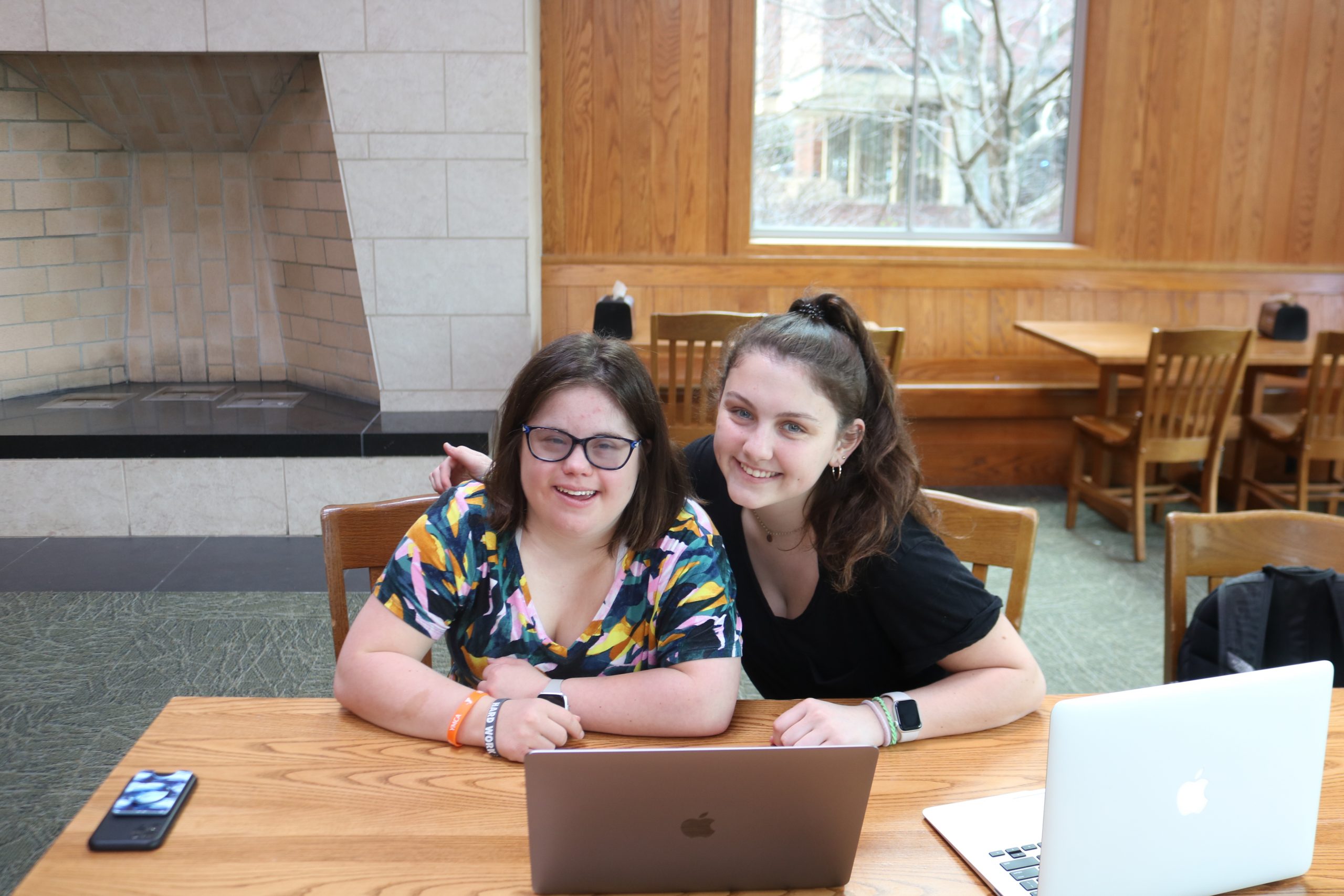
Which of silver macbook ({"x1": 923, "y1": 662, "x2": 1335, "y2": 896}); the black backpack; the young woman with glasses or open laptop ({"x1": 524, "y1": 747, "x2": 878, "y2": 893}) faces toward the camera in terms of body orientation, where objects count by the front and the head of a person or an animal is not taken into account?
the young woman with glasses

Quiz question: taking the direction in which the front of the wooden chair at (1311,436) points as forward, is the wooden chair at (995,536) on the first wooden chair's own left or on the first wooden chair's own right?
on the first wooden chair's own left

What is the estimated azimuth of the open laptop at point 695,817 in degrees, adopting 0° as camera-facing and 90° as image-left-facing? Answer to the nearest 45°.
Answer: approximately 180°

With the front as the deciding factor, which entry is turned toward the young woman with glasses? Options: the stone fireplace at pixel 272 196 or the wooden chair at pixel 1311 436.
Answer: the stone fireplace

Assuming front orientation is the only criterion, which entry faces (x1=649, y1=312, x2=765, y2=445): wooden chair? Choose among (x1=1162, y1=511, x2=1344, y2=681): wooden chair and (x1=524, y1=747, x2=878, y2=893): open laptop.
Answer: the open laptop

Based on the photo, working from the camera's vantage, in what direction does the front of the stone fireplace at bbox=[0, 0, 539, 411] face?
facing the viewer
